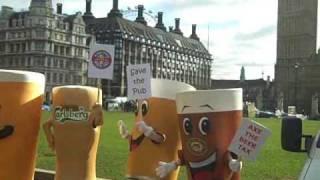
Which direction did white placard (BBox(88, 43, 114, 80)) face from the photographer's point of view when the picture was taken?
facing the viewer

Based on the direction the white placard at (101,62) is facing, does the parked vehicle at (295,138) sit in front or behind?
in front
